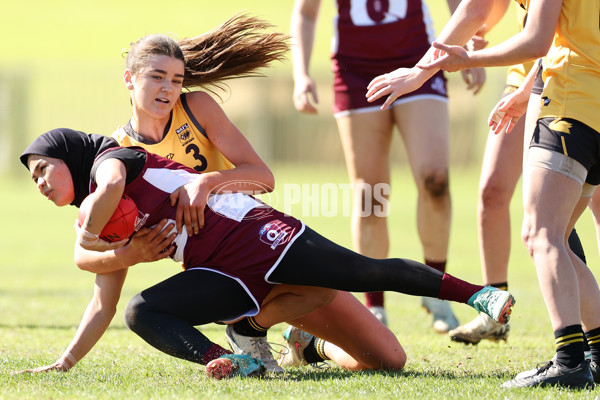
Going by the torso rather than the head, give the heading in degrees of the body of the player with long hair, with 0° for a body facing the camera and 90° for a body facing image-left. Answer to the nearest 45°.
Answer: approximately 45°
